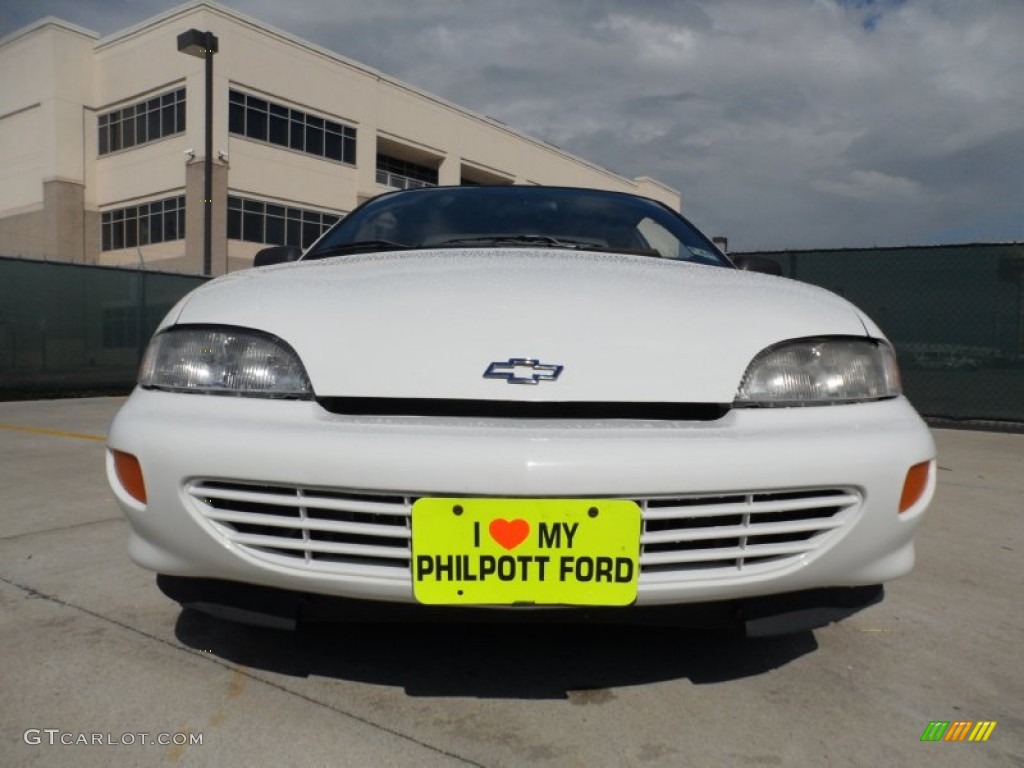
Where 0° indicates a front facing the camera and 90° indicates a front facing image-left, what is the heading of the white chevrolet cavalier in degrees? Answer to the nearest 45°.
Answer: approximately 0°

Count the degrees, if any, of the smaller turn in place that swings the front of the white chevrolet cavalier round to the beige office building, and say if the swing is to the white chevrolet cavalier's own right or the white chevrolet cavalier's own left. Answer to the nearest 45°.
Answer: approximately 135° to the white chevrolet cavalier's own right

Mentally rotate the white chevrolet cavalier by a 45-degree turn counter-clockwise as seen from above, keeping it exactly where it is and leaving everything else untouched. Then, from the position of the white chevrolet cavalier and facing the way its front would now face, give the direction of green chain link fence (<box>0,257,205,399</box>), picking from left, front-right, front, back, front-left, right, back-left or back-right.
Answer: back

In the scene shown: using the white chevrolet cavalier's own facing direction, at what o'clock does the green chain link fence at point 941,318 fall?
The green chain link fence is roughly at 7 o'clock from the white chevrolet cavalier.
